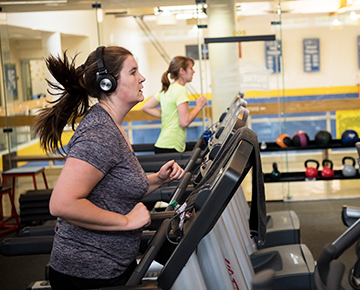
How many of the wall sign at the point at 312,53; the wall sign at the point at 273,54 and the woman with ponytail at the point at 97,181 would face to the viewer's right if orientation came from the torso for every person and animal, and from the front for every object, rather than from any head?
1

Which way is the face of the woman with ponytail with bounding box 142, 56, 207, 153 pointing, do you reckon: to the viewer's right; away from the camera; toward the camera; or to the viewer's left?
to the viewer's right

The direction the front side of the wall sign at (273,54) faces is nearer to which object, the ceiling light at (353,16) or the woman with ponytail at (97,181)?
the woman with ponytail

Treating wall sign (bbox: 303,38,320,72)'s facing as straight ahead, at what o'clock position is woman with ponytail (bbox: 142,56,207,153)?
The woman with ponytail is roughly at 1 o'clock from the wall sign.

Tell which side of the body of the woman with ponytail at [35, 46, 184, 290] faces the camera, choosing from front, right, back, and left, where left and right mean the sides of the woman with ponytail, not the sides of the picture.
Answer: right

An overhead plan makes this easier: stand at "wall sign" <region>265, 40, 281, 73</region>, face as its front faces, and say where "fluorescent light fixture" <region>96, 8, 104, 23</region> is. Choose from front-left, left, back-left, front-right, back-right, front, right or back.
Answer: right

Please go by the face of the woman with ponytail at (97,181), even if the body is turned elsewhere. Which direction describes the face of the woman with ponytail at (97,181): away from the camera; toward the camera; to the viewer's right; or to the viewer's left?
to the viewer's right

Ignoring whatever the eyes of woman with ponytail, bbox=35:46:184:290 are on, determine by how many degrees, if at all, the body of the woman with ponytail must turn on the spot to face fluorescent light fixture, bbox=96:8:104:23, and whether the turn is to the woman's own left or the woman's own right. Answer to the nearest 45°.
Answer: approximately 90° to the woman's own left

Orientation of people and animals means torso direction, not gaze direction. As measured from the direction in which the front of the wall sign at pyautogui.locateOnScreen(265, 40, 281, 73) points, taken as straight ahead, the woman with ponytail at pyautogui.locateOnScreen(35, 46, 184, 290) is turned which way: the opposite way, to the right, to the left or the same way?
to the left
